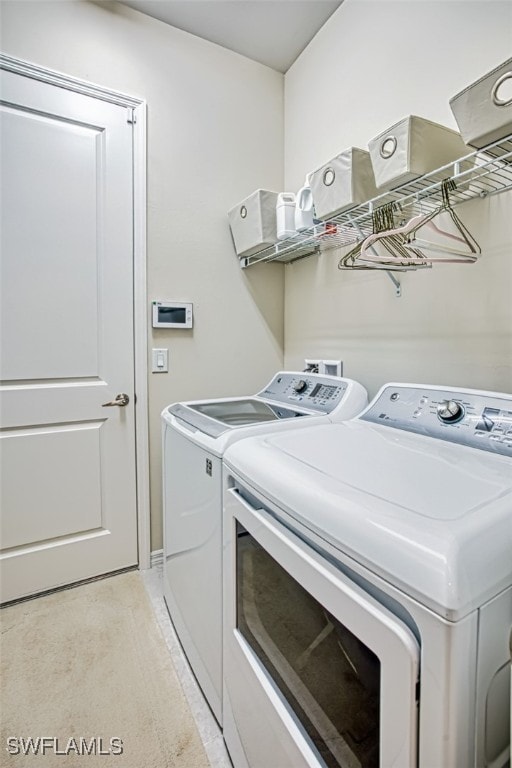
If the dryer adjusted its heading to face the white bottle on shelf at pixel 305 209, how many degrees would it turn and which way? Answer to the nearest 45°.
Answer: approximately 135° to its right

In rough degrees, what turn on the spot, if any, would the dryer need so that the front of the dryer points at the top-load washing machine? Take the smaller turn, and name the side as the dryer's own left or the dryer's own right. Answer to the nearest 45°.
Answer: approximately 90° to the dryer's own right

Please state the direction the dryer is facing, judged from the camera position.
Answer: facing the viewer and to the left of the viewer

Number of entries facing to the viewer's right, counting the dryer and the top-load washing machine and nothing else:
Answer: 0

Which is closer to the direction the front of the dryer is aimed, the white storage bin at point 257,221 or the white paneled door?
the white paneled door
